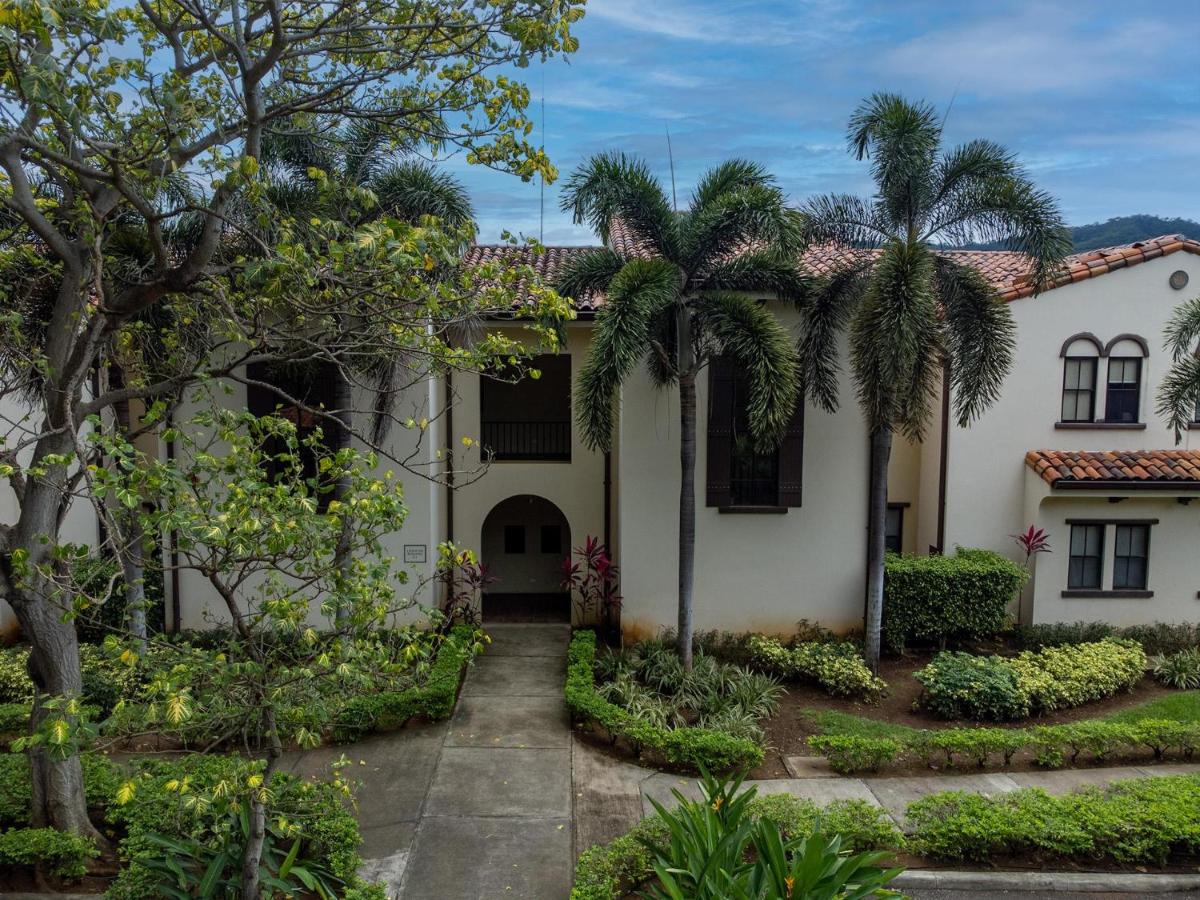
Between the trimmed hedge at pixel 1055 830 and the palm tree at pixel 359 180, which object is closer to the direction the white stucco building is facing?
the trimmed hedge

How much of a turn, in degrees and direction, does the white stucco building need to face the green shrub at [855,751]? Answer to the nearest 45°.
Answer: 0° — it already faces it

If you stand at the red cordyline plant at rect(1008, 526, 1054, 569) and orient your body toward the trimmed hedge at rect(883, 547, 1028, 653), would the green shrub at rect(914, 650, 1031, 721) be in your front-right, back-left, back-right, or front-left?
front-left

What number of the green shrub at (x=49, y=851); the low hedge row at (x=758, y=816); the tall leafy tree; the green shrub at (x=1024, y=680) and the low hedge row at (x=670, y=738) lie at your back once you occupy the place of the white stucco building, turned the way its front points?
0

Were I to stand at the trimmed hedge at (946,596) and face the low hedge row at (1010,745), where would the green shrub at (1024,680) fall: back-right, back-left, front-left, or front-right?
front-left

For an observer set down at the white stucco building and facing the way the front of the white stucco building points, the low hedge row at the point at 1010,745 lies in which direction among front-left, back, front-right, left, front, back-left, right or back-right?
front

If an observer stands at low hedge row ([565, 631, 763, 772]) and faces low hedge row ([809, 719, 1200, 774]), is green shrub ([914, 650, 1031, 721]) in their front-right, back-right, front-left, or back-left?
front-left

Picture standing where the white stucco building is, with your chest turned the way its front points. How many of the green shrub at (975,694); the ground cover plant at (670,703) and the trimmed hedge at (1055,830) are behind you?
0

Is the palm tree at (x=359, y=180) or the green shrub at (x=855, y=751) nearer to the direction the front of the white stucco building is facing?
the green shrub

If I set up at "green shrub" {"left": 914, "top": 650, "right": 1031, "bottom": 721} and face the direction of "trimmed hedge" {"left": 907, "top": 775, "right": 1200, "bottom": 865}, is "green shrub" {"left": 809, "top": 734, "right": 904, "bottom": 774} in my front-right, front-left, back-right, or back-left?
front-right

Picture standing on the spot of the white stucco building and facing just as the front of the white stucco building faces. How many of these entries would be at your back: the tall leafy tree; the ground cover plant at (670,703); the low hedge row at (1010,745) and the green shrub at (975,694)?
0

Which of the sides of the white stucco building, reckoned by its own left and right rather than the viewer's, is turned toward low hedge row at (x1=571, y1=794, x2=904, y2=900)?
front

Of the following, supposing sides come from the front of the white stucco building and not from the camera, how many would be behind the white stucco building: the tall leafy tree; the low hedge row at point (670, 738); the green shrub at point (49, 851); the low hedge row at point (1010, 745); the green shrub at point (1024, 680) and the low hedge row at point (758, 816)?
0

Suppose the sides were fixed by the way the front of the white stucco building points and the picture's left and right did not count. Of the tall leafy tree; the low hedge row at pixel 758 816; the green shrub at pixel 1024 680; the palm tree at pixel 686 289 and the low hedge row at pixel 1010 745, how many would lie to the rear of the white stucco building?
0

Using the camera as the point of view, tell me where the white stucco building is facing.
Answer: facing the viewer

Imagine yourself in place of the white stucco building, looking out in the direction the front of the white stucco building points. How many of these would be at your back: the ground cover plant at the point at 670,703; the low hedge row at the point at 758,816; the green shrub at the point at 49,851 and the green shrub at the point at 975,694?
0
